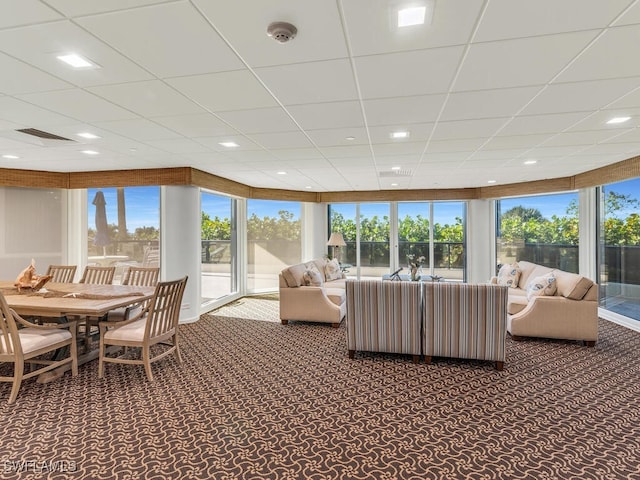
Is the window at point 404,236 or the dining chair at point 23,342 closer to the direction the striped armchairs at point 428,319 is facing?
the window

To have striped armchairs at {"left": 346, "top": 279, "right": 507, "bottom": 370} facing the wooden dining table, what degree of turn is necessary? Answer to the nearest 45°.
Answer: approximately 90° to its left

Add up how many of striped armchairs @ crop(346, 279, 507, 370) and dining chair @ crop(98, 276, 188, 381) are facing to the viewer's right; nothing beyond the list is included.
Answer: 0

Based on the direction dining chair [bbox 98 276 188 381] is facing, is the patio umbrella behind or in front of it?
in front

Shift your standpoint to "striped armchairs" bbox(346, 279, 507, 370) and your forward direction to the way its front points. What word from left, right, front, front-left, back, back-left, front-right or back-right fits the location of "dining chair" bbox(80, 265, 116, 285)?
left

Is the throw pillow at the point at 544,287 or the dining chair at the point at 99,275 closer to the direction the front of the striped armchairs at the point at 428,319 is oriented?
the throw pillow

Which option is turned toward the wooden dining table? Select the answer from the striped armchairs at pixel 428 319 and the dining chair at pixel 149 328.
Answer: the dining chair

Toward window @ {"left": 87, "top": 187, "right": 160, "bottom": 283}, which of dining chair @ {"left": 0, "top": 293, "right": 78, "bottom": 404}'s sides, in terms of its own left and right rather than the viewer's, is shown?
front

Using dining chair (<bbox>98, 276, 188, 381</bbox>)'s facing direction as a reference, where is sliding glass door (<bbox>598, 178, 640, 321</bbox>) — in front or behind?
behind

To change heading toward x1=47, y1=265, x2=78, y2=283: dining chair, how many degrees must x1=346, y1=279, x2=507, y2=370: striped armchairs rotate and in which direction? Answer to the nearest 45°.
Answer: approximately 90° to its left

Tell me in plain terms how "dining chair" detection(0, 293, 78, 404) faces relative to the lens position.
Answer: facing away from the viewer and to the right of the viewer

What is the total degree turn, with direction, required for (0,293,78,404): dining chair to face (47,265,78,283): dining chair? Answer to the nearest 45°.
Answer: approximately 45° to its left

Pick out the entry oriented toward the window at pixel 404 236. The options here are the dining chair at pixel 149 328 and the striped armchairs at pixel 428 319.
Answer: the striped armchairs

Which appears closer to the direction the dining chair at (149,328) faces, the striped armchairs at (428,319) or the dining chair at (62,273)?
the dining chair

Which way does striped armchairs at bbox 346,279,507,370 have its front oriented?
away from the camera
